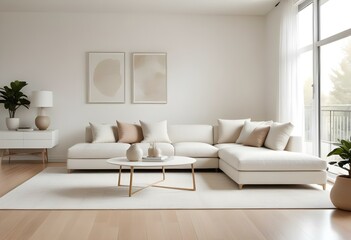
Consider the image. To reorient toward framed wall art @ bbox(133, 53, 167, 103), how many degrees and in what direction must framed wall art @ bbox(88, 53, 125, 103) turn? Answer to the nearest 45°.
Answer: approximately 90° to its left

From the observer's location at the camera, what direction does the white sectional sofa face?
facing the viewer

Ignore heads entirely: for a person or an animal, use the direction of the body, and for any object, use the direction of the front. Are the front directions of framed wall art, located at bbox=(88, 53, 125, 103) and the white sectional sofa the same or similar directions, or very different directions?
same or similar directions

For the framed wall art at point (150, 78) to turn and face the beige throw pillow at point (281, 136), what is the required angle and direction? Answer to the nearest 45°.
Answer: approximately 45° to its left

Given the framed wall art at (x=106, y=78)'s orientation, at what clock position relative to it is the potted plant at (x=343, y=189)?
The potted plant is roughly at 11 o'clock from the framed wall art.

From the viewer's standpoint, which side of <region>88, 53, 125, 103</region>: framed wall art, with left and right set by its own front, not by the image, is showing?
front

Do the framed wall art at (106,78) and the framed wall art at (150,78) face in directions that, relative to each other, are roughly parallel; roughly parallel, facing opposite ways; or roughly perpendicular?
roughly parallel

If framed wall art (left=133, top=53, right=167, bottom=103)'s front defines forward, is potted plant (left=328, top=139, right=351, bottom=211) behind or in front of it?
in front

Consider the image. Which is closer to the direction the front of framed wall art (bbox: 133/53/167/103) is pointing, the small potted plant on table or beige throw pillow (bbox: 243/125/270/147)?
the beige throw pillow

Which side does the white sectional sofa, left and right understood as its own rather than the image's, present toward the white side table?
right

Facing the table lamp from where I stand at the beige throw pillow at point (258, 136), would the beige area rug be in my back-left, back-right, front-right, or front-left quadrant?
front-left

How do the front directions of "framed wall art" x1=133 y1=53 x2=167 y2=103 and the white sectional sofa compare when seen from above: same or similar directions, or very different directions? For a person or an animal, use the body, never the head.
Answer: same or similar directions

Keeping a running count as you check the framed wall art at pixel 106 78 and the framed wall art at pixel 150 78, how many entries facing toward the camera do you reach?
2

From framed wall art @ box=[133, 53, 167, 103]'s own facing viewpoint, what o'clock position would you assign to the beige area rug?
The beige area rug is roughly at 12 o'clock from the framed wall art.
